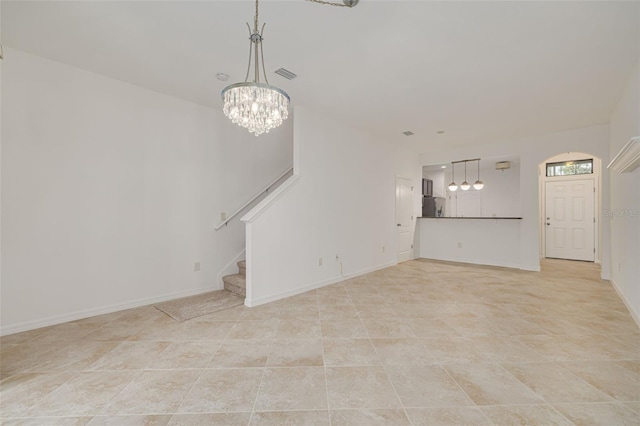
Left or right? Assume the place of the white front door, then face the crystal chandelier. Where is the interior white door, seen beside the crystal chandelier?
right

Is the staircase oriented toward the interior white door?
no

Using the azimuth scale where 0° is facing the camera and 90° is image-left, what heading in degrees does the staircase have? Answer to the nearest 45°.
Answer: approximately 45°

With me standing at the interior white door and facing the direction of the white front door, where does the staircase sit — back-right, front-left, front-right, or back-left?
back-right

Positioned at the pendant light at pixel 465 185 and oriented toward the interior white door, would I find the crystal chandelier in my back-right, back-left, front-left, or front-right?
front-left

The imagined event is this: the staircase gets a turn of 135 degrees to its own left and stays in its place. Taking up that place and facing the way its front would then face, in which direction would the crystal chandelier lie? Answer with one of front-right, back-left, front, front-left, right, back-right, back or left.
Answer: right

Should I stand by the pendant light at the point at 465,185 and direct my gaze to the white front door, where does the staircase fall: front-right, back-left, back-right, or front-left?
back-right

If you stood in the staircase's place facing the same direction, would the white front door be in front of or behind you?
behind

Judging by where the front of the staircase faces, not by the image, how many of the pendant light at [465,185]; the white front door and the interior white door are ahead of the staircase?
0

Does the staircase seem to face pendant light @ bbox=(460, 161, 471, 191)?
no
